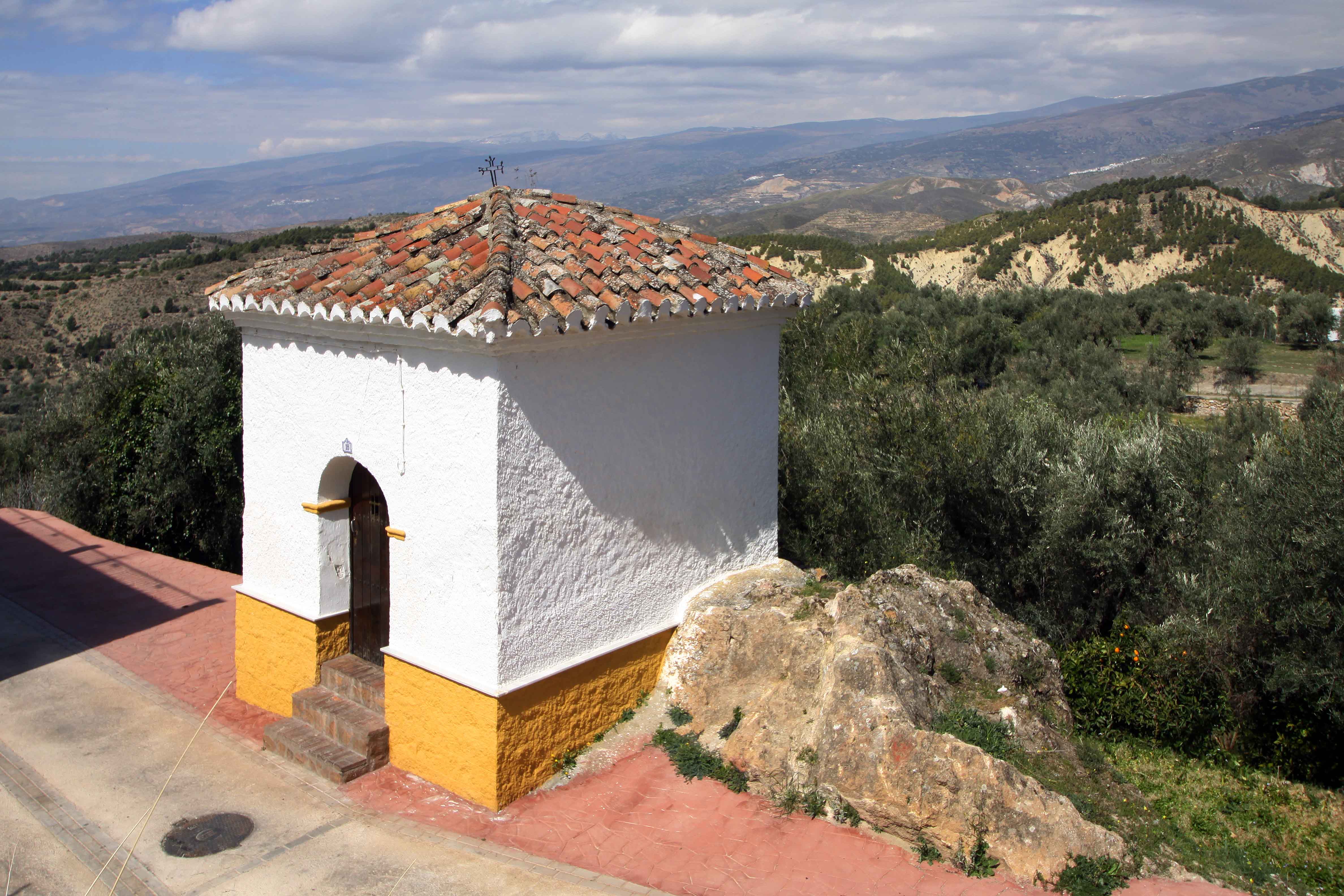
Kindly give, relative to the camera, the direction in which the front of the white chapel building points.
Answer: facing the viewer and to the left of the viewer

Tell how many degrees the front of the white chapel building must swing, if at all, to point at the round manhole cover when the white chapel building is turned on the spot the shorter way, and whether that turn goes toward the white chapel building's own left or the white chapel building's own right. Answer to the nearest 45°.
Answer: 0° — it already faces it

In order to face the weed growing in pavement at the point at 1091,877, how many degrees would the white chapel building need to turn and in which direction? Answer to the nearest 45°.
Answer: approximately 90° to its left

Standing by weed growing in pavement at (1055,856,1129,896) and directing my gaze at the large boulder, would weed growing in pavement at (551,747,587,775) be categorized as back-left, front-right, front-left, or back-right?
front-left

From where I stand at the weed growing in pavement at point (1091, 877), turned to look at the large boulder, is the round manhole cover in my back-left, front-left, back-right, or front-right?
front-left

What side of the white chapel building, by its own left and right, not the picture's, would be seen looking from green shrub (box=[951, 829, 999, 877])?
left

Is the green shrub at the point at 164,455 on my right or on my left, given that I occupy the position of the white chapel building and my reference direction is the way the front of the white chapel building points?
on my right

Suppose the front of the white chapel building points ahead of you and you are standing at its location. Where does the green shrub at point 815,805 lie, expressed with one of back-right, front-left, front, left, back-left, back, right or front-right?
left

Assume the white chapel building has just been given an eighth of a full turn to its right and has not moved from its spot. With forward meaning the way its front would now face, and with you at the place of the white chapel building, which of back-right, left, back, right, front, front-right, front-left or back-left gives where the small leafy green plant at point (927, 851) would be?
back-left

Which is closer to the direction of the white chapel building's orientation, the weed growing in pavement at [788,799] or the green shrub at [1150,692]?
the weed growing in pavement

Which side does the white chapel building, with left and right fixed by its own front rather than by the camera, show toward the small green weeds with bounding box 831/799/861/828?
left

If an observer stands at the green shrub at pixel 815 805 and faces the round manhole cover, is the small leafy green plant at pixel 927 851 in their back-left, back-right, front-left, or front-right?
back-left
